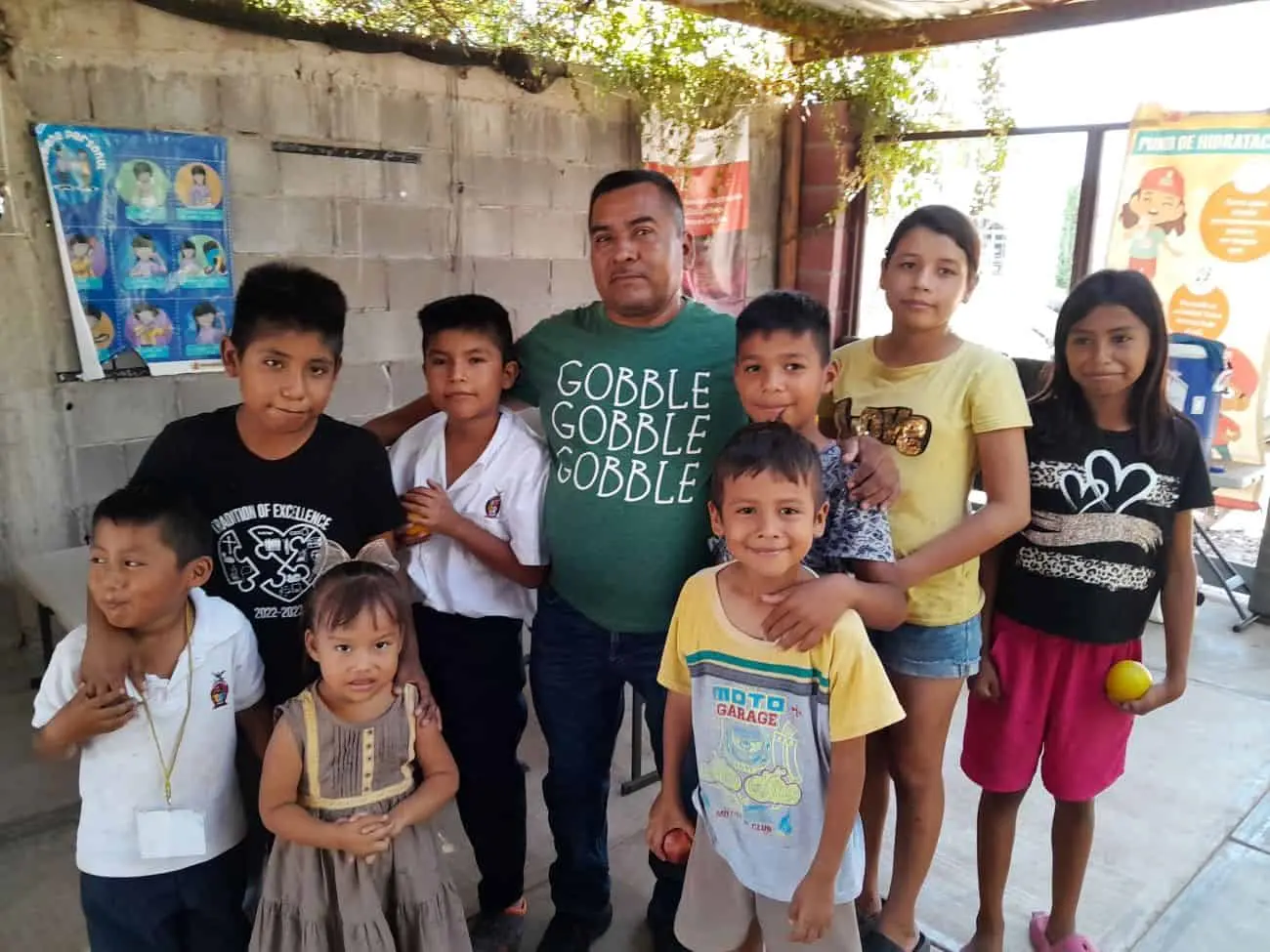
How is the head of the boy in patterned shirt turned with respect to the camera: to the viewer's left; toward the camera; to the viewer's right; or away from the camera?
toward the camera

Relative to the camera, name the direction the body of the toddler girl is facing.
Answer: toward the camera

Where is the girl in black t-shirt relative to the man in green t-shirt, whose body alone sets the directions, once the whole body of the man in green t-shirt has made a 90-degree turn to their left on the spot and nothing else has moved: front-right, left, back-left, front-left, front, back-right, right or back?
front

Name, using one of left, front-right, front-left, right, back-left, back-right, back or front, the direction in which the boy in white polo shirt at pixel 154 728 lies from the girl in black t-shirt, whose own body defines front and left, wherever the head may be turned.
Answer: front-right

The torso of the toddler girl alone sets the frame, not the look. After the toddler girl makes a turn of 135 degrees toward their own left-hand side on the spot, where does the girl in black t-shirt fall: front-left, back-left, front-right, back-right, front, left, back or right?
front-right

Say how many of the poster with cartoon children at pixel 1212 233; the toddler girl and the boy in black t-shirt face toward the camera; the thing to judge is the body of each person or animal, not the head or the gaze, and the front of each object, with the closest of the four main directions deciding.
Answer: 3

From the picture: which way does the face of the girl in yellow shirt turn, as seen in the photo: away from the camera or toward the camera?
toward the camera

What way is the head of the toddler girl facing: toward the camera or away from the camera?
toward the camera

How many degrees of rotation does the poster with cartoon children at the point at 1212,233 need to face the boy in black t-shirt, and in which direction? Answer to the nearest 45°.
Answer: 0° — it already faces them

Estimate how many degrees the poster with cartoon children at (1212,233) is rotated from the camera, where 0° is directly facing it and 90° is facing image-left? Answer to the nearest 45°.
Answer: approximately 0°

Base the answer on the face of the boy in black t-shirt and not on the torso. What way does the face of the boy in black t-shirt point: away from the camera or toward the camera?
toward the camera

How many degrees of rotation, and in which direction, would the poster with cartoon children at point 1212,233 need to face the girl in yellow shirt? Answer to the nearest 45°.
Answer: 0° — it already faces them

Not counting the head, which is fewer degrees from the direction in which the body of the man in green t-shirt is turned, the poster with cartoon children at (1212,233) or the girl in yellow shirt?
the girl in yellow shirt

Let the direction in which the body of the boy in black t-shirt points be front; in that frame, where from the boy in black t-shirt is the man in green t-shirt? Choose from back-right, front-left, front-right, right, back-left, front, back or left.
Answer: left
